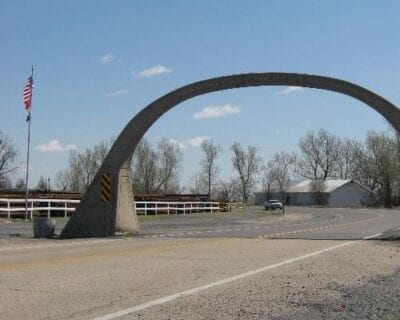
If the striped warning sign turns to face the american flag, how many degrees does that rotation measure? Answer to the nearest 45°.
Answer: approximately 135° to its right

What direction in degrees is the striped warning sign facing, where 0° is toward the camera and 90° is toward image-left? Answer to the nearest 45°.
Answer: approximately 0°
